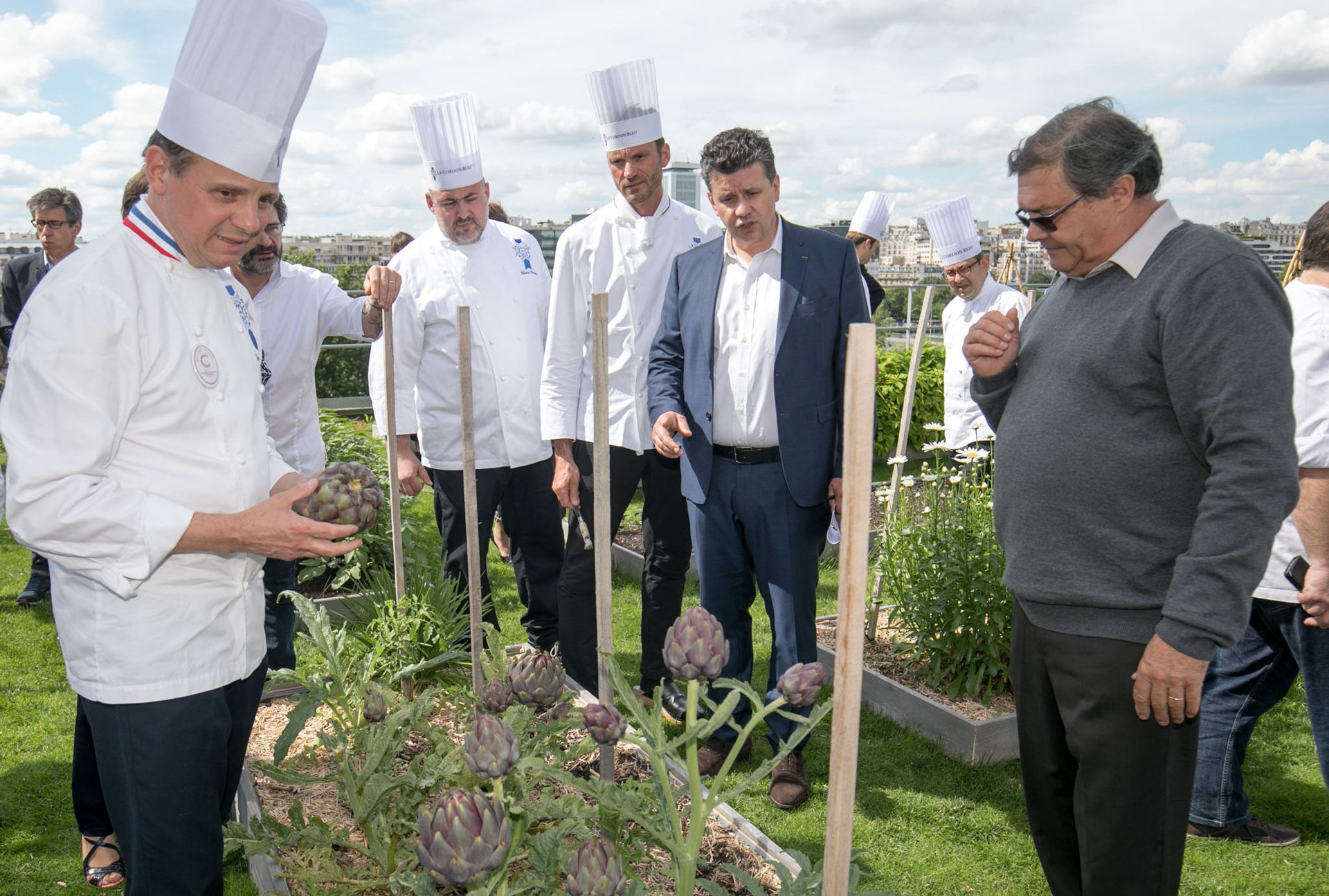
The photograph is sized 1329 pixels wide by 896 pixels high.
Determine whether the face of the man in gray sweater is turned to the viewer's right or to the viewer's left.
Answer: to the viewer's left

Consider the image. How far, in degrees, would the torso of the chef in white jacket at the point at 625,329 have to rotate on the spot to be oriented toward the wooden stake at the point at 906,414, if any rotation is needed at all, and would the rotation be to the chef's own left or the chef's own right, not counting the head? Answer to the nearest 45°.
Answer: approximately 135° to the chef's own left

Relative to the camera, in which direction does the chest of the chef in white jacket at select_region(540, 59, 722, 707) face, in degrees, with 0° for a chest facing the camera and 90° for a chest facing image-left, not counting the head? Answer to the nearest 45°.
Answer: approximately 0°

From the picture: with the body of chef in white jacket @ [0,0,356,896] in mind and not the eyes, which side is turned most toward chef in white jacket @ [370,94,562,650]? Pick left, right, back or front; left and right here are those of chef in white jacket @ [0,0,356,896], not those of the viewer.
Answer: left

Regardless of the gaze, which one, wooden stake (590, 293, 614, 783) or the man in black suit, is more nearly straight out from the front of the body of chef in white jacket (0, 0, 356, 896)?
the wooden stake
